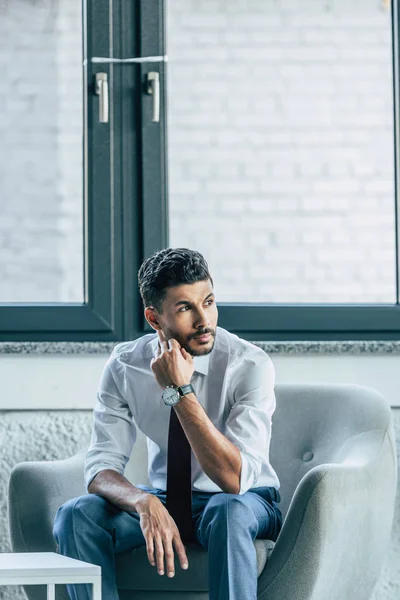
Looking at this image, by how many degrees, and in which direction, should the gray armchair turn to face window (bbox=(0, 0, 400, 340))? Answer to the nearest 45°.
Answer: approximately 135° to its right

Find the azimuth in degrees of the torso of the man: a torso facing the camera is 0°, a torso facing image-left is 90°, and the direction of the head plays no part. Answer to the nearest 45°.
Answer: approximately 0°

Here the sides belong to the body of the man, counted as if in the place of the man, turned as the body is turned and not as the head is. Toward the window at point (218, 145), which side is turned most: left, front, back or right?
back

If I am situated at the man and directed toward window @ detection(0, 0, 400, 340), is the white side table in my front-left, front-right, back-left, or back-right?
back-left

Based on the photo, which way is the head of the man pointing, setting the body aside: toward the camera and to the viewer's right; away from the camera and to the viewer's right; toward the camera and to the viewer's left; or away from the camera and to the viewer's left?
toward the camera and to the viewer's right

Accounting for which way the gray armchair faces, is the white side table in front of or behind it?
in front

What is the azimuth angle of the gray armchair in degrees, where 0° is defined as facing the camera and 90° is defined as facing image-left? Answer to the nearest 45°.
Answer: approximately 45°
